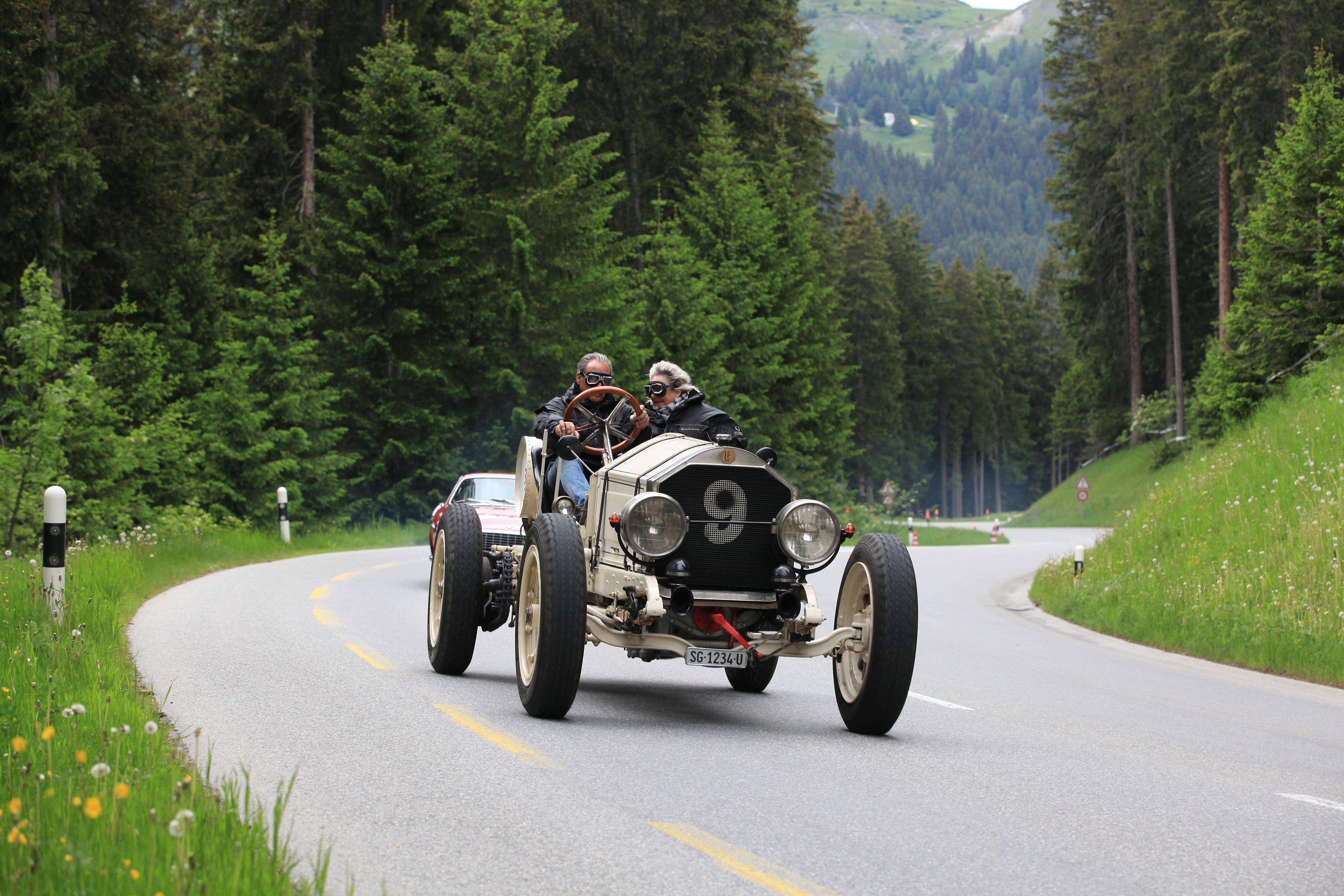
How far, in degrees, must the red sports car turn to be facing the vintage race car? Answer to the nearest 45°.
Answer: approximately 45° to its right

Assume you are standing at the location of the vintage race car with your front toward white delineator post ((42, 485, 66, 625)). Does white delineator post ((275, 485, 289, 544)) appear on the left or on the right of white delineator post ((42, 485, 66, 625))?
right

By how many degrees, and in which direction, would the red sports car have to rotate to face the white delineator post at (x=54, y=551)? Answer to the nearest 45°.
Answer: approximately 90° to its right

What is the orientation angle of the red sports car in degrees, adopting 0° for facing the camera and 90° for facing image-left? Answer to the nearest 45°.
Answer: approximately 315°

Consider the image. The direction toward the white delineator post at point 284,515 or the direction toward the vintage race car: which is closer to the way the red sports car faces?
the vintage race car

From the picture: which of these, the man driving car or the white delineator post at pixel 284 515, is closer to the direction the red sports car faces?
the man driving car

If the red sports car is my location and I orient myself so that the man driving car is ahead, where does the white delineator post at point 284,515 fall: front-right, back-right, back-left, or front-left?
back-right

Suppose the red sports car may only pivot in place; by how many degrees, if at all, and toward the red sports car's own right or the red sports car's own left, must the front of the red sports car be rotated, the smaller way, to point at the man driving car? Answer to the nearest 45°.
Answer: approximately 45° to the red sports car's own right
